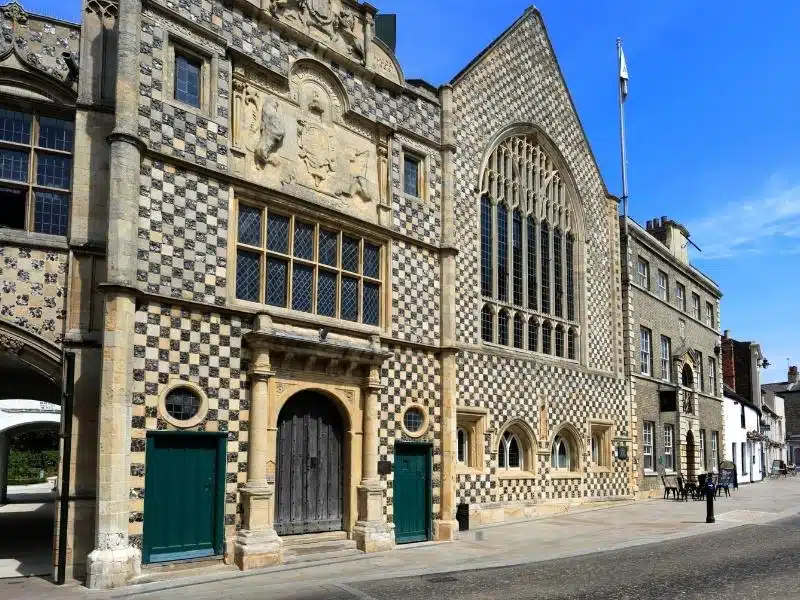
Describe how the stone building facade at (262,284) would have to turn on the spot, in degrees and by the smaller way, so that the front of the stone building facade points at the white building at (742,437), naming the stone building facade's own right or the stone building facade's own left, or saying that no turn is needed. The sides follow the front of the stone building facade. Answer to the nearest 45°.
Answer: approximately 90° to the stone building facade's own left

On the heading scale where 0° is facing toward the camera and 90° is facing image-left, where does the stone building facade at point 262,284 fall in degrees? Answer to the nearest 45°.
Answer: approximately 315°

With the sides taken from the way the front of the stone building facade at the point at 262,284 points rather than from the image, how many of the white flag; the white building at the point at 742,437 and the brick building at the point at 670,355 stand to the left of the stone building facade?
3

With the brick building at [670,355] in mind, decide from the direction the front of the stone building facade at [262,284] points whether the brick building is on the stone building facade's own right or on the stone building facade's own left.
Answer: on the stone building facade's own left
